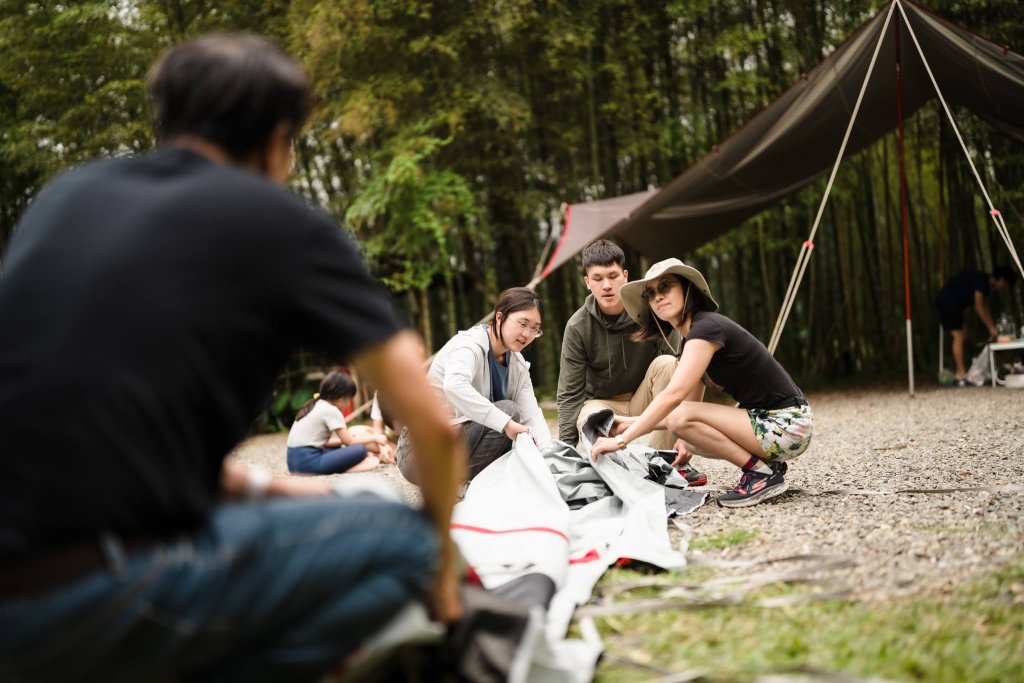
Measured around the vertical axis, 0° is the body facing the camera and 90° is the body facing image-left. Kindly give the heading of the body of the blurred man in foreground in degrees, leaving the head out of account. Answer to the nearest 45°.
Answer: approximately 225°

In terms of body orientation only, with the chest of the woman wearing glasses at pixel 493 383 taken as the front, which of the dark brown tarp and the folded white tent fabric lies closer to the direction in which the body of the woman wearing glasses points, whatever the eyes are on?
the folded white tent fabric

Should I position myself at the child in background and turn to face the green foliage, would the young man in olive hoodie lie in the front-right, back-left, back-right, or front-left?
back-right

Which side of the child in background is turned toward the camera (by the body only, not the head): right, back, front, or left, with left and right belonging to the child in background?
right

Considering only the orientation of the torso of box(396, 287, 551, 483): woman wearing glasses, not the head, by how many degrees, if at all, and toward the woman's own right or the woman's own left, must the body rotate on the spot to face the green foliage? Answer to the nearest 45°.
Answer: approximately 135° to the woman's own left

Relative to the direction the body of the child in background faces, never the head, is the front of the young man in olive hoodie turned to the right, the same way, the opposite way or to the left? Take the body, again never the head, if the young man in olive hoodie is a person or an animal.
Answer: to the right

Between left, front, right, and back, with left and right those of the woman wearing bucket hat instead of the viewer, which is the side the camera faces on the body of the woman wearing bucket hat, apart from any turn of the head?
left

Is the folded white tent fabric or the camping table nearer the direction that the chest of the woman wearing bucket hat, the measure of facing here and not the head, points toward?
the folded white tent fabric
